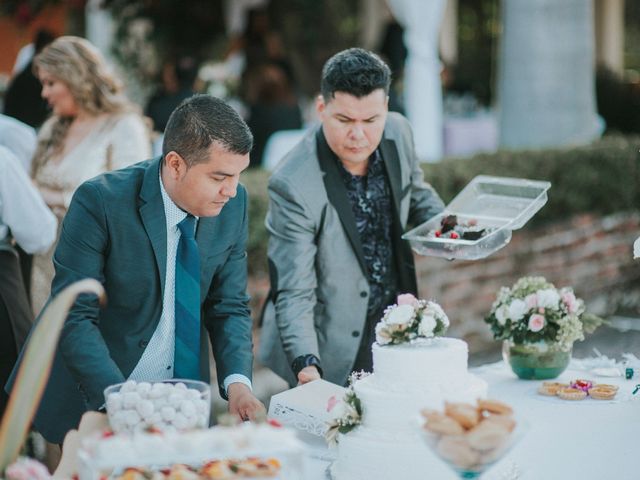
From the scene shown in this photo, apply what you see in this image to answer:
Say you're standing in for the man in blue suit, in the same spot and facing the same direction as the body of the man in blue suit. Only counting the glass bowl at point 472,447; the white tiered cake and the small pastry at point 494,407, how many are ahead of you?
3

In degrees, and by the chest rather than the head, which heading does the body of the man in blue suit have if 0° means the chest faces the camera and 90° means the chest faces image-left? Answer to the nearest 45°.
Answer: approximately 315°

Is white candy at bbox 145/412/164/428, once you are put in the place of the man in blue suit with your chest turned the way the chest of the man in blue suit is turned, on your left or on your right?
on your right

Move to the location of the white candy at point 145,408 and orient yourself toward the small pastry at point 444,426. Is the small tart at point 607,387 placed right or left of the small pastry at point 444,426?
left

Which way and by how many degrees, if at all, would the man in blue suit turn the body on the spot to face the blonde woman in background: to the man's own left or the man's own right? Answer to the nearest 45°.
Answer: approximately 135° to the man's own left

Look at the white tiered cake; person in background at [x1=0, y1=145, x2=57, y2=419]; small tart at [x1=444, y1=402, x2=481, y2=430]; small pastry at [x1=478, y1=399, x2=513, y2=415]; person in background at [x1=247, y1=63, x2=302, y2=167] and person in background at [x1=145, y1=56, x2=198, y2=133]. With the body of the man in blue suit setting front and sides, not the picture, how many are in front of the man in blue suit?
3

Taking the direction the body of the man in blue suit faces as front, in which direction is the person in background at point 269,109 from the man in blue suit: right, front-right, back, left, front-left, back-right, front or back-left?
back-left

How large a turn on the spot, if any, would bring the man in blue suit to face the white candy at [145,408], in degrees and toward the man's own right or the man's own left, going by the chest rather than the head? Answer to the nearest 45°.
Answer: approximately 45° to the man's own right
